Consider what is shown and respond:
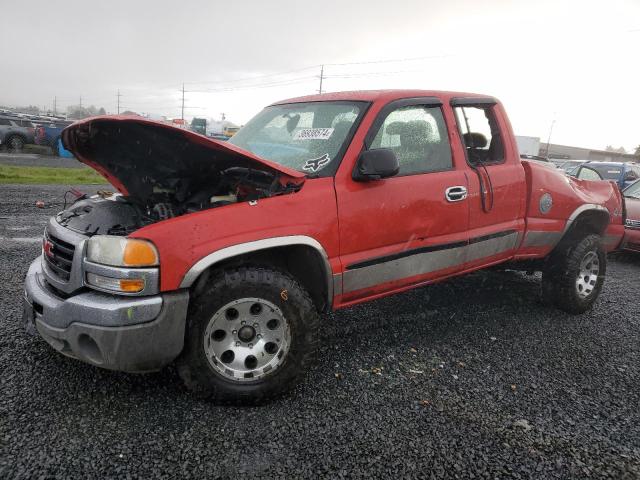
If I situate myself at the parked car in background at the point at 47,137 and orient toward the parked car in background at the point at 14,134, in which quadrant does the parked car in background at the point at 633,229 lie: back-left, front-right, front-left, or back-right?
back-left

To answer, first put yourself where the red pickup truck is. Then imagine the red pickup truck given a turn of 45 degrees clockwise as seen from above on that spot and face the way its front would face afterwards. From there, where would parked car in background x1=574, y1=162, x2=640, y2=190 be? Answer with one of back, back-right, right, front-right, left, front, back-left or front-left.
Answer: back-right

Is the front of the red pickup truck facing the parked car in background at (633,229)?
no

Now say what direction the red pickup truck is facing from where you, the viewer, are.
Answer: facing the viewer and to the left of the viewer

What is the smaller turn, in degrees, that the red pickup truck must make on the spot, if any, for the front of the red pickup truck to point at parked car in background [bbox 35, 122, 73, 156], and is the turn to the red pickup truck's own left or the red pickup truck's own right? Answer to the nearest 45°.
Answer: approximately 90° to the red pickup truck's own right

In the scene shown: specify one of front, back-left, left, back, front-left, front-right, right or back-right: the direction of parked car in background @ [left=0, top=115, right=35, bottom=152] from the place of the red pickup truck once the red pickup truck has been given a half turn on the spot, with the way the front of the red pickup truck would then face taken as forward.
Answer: left
